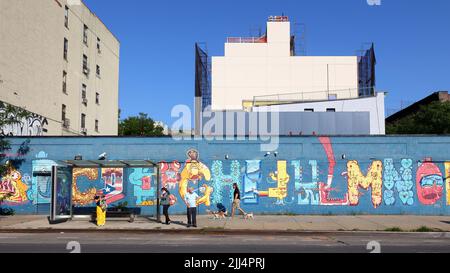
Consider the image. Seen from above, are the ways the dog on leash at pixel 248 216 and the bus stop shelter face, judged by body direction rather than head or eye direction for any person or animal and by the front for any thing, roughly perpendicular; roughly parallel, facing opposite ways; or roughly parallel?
roughly perpendicular

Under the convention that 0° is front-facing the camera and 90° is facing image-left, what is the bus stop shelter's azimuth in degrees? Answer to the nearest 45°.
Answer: approximately 0°

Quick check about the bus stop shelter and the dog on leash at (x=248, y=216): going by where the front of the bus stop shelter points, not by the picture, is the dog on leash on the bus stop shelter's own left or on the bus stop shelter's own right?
on the bus stop shelter's own left
